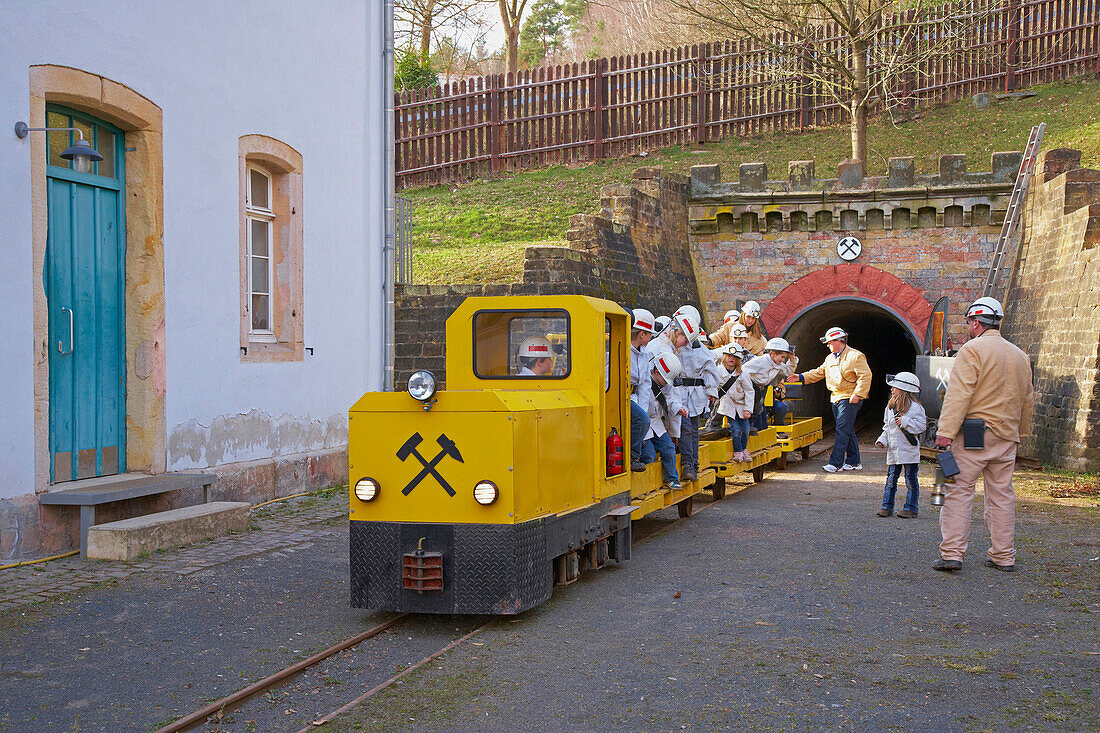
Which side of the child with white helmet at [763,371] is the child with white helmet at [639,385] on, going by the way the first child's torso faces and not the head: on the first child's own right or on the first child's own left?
on the first child's own right

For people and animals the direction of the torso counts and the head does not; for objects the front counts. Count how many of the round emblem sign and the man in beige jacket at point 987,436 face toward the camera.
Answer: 1

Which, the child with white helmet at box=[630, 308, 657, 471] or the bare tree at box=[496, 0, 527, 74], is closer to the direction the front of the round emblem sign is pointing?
the child with white helmet

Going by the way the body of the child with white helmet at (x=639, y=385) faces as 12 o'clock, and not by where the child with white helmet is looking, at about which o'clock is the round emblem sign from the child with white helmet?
The round emblem sign is roughly at 8 o'clock from the child with white helmet.

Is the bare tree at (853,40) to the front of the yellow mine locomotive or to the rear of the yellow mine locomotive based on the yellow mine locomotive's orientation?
to the rear

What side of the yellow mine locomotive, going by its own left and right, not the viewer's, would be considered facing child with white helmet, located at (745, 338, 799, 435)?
back

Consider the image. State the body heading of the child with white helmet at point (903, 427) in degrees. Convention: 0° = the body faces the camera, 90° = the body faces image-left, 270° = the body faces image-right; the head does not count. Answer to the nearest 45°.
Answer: approximately 45°

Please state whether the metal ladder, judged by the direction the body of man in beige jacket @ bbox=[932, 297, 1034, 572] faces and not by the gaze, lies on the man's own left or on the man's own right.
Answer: on the man's own right

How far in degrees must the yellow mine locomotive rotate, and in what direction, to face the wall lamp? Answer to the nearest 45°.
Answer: approximately 90° to its right
